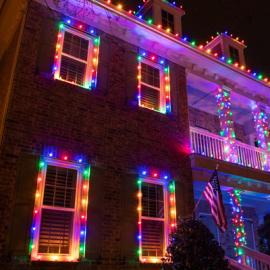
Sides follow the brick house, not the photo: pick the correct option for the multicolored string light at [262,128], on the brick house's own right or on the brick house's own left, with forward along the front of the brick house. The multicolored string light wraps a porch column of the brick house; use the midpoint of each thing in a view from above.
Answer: on the brick house's own left

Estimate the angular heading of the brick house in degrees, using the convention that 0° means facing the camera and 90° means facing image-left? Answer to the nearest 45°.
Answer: approximately 315°
